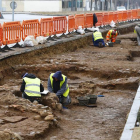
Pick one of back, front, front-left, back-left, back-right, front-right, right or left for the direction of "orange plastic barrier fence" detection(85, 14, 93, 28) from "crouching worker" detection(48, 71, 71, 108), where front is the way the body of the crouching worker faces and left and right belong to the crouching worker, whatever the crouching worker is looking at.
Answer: back-right

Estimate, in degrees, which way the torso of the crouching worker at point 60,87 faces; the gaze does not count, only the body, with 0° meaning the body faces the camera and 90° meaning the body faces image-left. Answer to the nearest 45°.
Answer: approximately 45°

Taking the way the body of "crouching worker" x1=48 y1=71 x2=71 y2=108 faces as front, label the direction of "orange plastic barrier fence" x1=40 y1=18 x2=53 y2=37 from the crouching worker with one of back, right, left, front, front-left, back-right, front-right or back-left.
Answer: back-right

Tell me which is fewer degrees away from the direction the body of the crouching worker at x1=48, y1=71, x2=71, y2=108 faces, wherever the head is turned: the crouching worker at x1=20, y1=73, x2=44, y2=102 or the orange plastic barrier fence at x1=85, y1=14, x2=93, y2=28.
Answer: the crouching worker

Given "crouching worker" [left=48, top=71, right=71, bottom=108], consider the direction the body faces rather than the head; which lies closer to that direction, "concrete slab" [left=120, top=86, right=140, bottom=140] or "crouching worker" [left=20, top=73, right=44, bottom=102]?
the crouching worker

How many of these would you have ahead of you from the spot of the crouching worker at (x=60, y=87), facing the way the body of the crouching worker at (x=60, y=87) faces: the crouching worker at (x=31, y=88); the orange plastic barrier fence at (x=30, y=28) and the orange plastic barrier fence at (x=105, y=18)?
1

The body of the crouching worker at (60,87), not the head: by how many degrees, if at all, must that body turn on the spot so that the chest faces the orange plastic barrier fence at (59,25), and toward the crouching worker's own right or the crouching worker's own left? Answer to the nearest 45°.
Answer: approximately 135° to the crouching worker's own right

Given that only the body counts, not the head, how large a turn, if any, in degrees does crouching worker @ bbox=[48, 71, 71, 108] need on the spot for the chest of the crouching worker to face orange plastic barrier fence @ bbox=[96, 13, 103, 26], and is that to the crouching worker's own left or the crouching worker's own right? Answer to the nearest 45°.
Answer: approximately 135° to the crouching worker's own right
